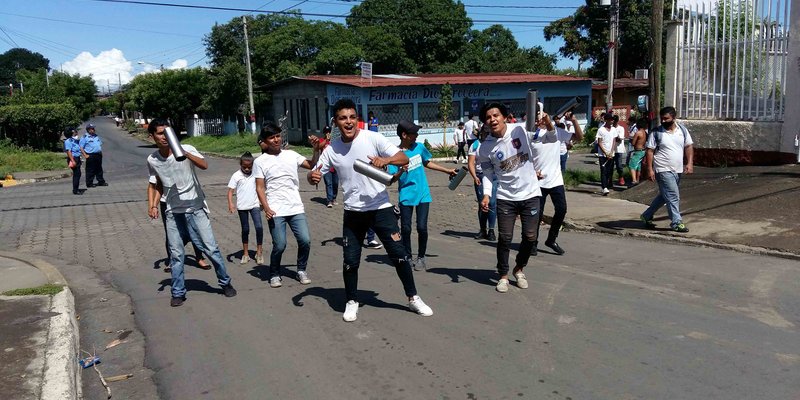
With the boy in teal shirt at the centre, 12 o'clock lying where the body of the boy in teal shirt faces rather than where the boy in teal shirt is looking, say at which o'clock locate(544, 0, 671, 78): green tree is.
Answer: The green tree is roughly at 8 o'clock from the boy in teal shirt.

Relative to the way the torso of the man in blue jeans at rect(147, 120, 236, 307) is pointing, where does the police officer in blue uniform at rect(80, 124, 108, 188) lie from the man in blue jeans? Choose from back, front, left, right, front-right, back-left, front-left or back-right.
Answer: back

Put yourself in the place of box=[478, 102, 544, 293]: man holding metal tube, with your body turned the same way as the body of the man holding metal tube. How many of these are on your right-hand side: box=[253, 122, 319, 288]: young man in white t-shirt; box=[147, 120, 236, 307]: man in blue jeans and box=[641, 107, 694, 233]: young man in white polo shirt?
2

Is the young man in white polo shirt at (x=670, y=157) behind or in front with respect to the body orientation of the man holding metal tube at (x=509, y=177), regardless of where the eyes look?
behind

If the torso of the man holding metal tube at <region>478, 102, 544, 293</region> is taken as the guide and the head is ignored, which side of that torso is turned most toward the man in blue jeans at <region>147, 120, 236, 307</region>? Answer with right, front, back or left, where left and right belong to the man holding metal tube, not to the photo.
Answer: right

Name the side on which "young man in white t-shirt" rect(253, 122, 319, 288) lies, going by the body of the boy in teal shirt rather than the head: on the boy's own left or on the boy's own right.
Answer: on the boy's own right

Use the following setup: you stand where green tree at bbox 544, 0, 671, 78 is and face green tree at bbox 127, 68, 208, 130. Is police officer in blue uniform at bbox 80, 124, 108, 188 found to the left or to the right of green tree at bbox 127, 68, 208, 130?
left
